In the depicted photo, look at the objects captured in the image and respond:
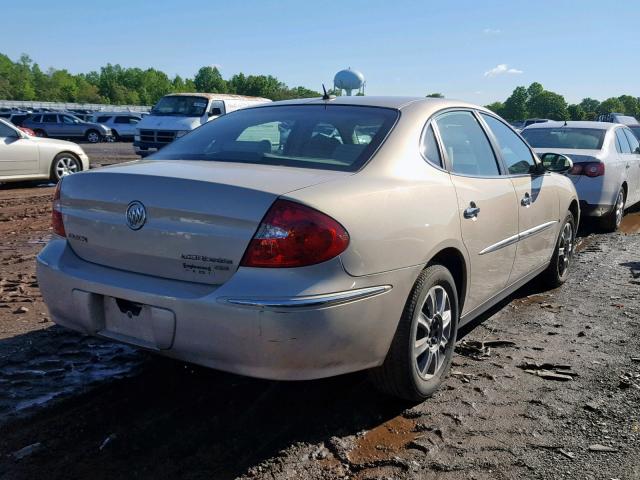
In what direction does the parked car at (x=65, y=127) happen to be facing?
to the viewer's right

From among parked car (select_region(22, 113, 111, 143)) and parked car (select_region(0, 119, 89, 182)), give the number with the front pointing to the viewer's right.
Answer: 2

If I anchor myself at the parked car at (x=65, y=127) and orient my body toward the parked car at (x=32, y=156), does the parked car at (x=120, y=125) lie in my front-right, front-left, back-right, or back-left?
back-left

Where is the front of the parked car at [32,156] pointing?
to the viewer's right

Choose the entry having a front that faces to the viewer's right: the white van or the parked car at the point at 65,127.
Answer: the parked car

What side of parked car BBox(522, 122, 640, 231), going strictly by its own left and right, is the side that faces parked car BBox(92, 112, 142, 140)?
left

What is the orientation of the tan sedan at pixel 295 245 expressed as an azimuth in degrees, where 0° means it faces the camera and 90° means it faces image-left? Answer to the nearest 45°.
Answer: approximately 225°

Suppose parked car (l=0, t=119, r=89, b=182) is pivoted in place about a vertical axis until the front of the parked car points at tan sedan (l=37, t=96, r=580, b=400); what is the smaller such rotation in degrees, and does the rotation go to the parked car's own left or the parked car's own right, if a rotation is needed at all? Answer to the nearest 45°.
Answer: approximately 90° to the parked car's own right

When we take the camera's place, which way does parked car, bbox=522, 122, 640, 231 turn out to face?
facing away from the viewer and to the right of the viewer

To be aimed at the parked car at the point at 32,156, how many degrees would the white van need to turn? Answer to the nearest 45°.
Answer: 0° — it already faces it

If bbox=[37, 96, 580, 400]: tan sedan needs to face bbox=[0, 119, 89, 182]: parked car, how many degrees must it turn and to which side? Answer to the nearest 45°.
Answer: approximately 90° to its left

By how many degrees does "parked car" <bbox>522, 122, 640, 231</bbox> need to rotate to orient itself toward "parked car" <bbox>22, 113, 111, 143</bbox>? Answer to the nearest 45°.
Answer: approximately 90° to its left
